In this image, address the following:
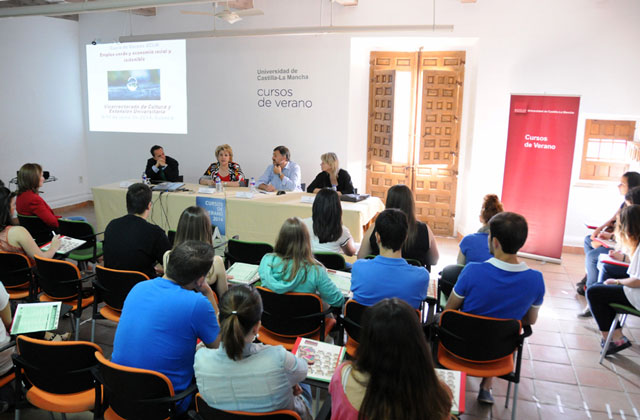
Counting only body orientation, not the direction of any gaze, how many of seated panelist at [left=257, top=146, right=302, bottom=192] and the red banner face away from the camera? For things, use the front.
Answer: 0

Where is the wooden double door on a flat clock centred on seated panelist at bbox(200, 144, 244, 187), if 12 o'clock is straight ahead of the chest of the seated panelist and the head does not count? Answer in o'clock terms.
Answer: The wooden double door is roughly at 9 o'clock from the seated panelist.

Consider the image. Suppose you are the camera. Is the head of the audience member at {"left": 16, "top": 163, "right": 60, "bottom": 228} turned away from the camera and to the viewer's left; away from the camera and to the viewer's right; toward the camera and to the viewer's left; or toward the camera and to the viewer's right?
away from the camera and to the viewer's right

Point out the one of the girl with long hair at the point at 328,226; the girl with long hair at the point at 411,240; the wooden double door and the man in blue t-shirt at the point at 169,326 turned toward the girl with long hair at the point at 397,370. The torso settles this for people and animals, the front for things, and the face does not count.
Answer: the wooden double door

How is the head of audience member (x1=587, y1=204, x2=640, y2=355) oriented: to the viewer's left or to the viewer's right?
to the viewer's left

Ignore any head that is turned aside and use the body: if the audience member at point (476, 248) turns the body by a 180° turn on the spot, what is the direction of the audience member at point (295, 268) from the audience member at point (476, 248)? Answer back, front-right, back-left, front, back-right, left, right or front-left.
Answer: right

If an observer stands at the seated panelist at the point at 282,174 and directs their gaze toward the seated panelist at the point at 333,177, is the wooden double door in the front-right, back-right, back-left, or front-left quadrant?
front-left

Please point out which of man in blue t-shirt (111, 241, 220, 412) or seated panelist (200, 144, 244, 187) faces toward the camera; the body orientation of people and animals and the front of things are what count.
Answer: the seated panelist

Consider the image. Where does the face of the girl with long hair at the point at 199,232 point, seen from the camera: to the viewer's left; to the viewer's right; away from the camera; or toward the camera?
away from the camera

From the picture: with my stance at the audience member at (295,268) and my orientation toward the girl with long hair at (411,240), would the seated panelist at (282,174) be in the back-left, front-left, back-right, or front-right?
front-left

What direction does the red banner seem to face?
toward the camera

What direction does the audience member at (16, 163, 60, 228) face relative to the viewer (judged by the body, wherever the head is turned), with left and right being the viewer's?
facing away from the viewer and to the right of the viewer

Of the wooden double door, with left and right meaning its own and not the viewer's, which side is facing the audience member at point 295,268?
front

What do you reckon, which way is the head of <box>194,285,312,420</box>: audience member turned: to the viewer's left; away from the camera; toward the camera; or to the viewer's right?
away from the camera

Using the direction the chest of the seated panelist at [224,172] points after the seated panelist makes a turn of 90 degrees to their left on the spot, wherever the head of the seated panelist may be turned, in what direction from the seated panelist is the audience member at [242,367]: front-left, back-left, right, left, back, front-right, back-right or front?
right

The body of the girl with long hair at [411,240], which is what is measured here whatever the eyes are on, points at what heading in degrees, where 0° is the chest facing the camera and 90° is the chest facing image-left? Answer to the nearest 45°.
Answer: approximately 180°

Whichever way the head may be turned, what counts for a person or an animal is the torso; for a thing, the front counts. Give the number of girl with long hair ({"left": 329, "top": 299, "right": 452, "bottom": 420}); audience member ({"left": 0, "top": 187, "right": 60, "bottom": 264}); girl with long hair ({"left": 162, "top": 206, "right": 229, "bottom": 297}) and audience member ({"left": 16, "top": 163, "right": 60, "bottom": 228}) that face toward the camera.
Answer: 0

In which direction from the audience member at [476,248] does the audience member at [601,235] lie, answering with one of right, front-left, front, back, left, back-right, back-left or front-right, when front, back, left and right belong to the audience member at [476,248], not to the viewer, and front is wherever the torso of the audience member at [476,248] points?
right
